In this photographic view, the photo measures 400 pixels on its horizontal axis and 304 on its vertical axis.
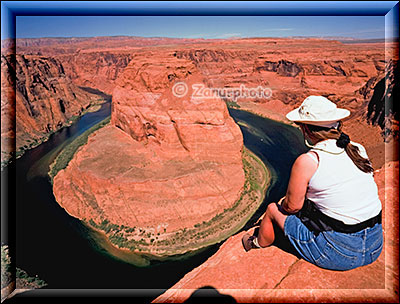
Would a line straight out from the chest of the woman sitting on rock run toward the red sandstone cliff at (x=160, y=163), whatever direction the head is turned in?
yes

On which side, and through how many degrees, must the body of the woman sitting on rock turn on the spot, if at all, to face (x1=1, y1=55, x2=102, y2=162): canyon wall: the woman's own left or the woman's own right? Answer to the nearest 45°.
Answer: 0° — they already face it

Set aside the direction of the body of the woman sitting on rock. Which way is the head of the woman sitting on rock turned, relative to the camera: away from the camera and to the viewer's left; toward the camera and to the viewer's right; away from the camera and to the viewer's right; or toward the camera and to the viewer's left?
away from the camera and to the viewer's left

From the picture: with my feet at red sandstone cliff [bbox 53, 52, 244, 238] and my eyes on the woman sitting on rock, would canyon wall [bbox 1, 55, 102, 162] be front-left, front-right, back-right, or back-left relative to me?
back-right

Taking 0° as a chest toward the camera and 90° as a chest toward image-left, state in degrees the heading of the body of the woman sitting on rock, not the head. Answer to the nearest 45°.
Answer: approximately 135°
